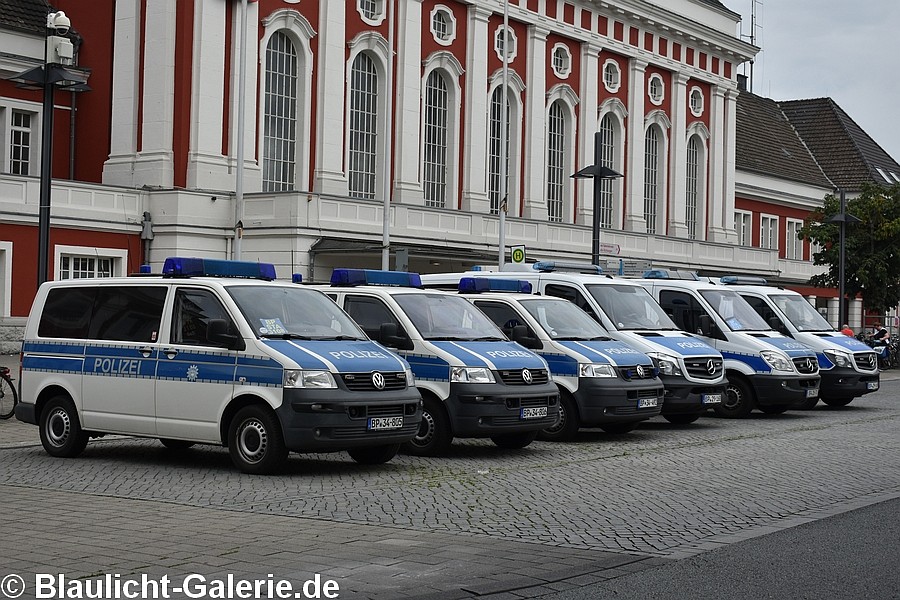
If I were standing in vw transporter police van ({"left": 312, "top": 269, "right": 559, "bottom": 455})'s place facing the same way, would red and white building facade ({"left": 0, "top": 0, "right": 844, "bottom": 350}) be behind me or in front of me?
behind

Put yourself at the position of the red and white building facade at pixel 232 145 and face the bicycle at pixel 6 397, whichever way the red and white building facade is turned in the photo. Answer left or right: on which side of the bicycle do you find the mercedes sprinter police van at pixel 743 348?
left

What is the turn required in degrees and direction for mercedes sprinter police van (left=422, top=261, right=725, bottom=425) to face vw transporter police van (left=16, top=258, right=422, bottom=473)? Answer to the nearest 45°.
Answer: approximately 90° to its right

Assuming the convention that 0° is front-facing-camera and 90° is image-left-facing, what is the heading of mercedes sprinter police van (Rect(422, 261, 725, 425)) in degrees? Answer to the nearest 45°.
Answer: approximately 315°

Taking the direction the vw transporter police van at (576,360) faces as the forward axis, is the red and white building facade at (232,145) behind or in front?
behind

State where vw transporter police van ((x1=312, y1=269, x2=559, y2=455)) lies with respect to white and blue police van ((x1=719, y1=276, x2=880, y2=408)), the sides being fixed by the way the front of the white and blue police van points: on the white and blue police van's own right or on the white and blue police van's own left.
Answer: on the white and blue police van's own right

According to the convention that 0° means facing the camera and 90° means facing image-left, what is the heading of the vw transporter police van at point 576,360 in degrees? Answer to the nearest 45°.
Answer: approximately 315°

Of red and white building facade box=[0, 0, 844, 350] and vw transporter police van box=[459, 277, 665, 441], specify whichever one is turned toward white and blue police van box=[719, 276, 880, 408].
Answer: the red and white building facade
